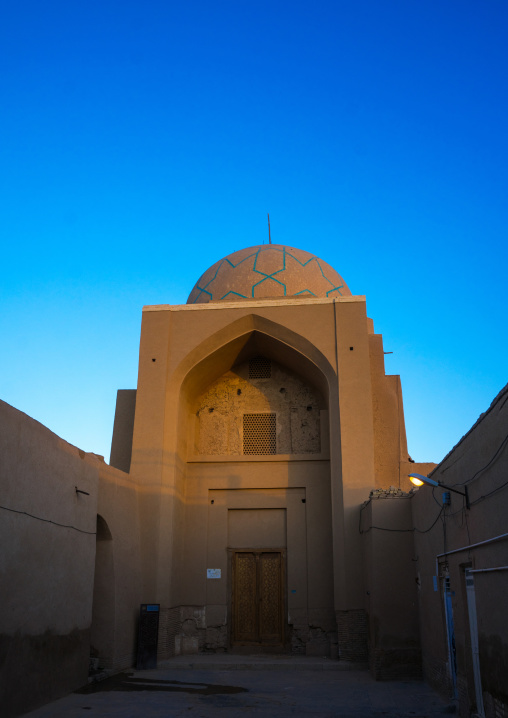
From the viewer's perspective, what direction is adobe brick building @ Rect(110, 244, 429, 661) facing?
toward the camera
